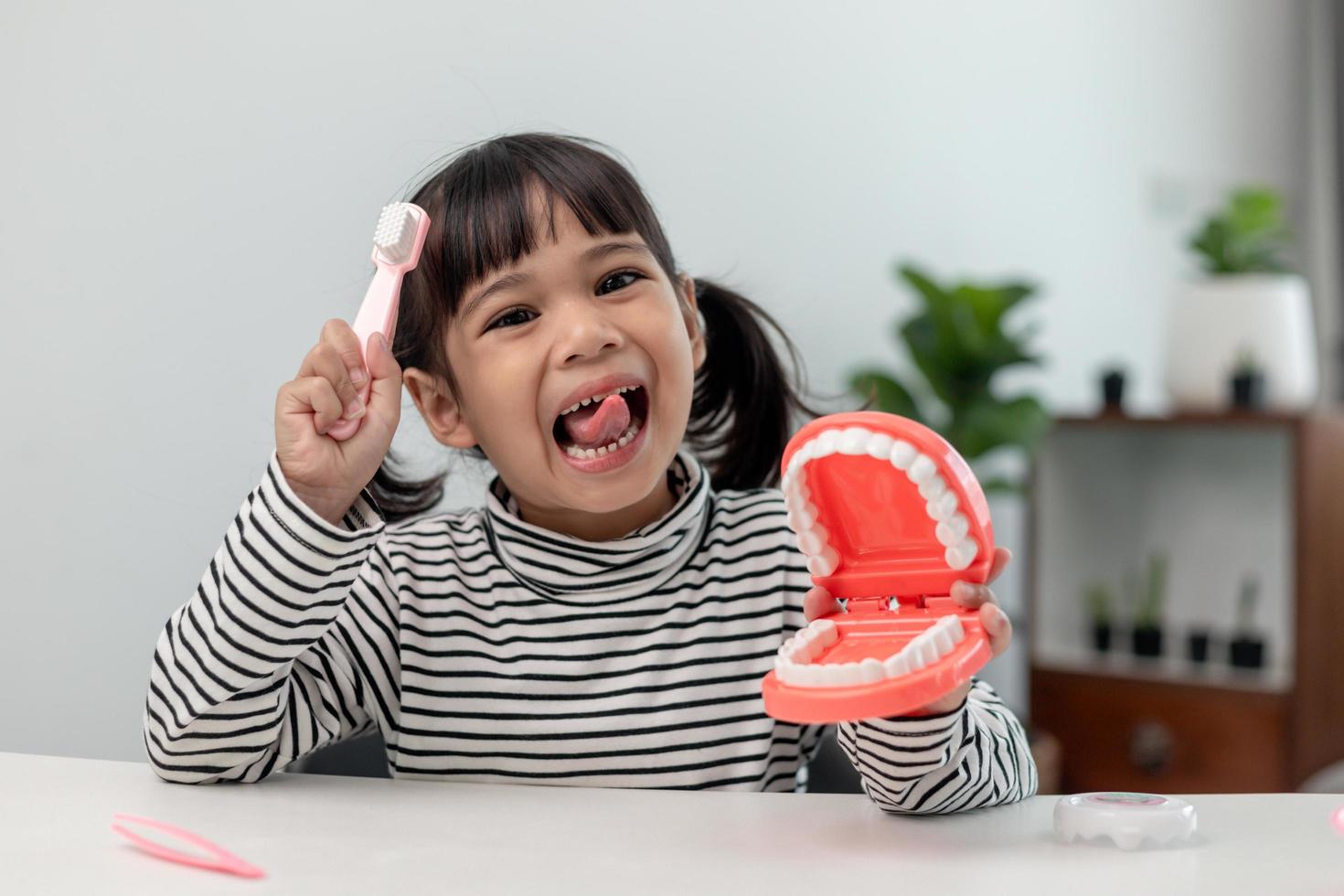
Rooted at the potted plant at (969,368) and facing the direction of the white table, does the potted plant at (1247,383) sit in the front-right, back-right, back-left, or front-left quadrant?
back-left

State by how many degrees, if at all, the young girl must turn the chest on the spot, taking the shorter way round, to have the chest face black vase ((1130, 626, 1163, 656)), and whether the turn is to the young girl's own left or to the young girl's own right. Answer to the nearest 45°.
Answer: approximately 135° to the young girl's own left

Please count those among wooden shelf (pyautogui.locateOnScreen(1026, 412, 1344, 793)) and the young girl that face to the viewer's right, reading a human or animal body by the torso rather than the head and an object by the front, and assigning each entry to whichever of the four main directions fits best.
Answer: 0

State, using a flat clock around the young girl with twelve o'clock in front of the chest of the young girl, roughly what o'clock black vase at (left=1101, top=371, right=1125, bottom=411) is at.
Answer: The black vase is roughly at 7 o'clock from the young girl.

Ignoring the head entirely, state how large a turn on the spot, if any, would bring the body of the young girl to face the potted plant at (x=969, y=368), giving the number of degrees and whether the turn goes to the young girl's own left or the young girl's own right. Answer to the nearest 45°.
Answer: approximately 135° to the young girl's own left

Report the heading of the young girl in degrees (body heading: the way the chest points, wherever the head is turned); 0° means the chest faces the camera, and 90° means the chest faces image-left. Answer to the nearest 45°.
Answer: approximately 0°

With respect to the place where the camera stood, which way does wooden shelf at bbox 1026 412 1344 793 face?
facing the viewer and to the left of the viewer

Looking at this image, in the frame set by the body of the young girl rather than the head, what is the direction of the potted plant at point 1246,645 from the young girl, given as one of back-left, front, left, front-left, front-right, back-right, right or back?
back-left
